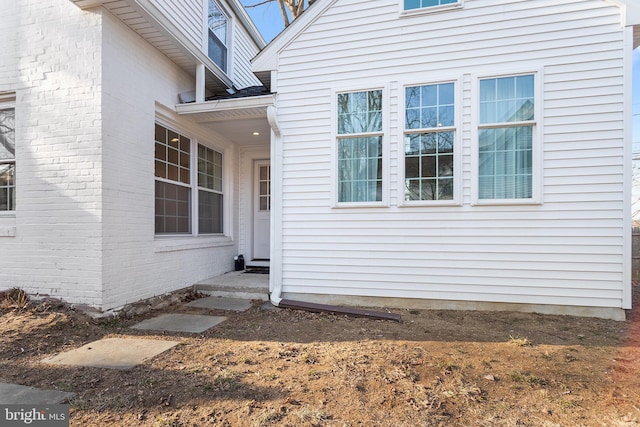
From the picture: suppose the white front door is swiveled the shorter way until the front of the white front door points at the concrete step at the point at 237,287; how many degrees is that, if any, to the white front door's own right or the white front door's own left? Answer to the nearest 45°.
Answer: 0° — it already faces it

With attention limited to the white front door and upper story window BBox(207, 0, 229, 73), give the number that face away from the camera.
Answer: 0

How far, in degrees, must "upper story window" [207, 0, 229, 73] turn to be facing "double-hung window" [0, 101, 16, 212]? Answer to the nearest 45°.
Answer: approximately 90° to its right

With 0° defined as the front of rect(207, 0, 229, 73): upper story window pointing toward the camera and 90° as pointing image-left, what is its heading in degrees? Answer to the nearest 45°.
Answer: approximately 315°

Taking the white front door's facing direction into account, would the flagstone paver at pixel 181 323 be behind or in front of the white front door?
in front

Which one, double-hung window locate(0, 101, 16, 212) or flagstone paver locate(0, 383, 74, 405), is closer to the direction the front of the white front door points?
the flagstone paver

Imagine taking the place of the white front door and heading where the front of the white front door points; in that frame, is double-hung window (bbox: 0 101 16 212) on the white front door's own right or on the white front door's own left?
on the white front door's own right

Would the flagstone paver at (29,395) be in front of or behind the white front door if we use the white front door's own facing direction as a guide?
in front

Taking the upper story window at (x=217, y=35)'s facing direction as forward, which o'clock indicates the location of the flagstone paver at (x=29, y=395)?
The flagstone paver is roughly at 2 o'clock from the upper story window.
